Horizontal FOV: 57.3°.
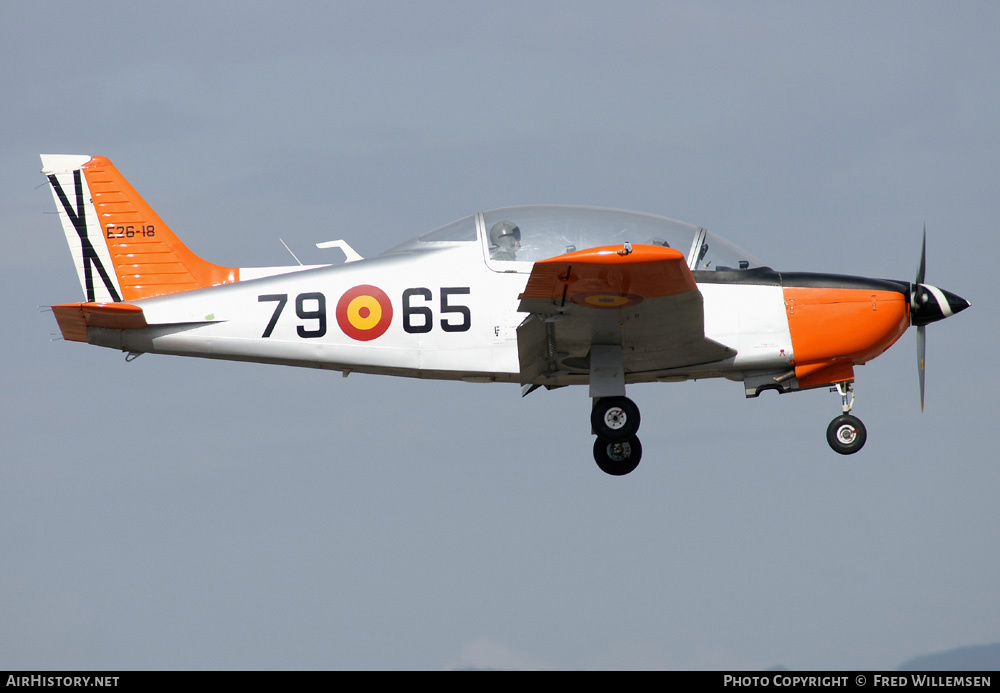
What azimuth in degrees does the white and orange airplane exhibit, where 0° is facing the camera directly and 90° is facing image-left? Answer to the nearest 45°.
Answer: approximately 270°
